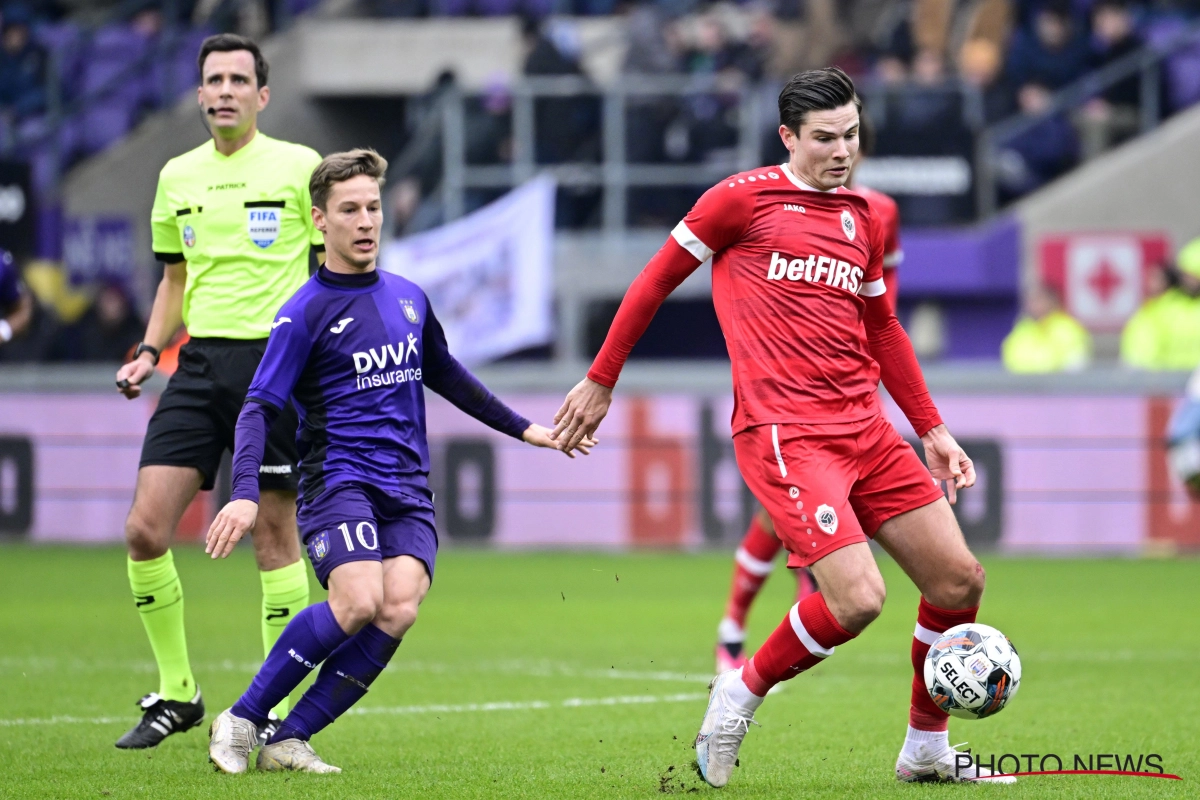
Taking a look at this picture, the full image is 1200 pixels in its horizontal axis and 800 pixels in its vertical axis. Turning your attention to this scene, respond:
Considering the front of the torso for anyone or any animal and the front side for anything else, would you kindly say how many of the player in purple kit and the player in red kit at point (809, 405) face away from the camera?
0

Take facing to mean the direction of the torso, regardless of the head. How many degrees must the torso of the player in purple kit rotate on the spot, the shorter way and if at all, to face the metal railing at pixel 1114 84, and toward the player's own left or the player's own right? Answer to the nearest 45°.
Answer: approximately 90° to the player's own left

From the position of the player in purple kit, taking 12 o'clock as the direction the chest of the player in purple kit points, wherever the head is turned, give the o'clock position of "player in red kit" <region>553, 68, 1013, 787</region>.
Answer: The player in red kit is roughly at 11 o'clock from the player in purple kit.

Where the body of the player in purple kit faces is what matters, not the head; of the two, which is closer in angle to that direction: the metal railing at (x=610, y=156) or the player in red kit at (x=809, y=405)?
the player in red kit

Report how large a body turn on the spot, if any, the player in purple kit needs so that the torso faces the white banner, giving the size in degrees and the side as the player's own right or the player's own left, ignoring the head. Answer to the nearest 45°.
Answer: approximately 135° to the player's own left

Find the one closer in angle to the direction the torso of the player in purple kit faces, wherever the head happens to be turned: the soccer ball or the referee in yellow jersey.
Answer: the soccer ball

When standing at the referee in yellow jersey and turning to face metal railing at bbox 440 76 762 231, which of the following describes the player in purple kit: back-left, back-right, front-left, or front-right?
back-right

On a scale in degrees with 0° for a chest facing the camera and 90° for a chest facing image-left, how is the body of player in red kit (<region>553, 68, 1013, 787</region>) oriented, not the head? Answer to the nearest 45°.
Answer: approximately 315°

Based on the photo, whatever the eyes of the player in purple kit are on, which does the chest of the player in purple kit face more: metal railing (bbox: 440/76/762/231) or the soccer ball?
the soccer ball
